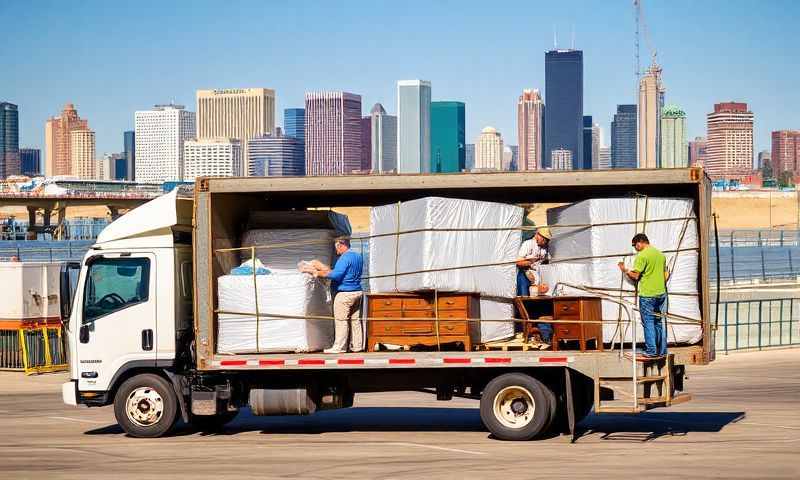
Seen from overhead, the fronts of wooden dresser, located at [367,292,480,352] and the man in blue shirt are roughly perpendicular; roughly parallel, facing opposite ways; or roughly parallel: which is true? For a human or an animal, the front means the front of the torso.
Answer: roughly perpendicular

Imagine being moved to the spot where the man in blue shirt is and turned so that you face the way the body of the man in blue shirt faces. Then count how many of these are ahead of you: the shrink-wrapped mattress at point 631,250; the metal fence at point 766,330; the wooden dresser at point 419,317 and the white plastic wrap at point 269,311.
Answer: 1

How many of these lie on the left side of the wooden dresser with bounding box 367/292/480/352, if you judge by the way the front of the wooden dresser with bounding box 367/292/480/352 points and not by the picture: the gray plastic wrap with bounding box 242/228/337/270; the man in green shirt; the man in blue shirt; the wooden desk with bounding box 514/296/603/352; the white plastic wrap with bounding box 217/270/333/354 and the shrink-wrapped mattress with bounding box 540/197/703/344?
3

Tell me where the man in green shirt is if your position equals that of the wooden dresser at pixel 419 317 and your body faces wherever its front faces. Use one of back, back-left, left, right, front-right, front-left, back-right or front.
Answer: left

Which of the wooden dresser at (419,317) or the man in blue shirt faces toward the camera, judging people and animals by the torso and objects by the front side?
the wooden dresser

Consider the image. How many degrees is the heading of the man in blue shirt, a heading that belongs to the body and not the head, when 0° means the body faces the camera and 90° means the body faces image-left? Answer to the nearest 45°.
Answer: approximately 90°

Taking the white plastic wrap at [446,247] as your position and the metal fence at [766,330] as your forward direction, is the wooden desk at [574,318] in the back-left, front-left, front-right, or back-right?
front-right

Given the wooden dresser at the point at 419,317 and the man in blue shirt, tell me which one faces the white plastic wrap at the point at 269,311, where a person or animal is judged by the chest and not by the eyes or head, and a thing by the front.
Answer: the man in blue shirt

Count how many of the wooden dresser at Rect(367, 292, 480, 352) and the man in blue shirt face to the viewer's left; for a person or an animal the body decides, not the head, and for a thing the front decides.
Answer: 1

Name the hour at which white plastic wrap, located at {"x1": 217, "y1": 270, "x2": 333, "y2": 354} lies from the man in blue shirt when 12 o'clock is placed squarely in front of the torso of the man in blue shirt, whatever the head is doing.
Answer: The white plastic wrap is roughly at 12 o'clock from the man in blue shirt.

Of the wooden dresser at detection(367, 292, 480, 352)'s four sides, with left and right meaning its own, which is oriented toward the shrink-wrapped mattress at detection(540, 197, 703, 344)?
left

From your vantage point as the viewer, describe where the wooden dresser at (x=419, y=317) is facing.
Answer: facing the viewer

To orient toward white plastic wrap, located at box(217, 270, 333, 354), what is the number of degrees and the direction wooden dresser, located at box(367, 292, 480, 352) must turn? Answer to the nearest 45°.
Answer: approximately 90° to its right
